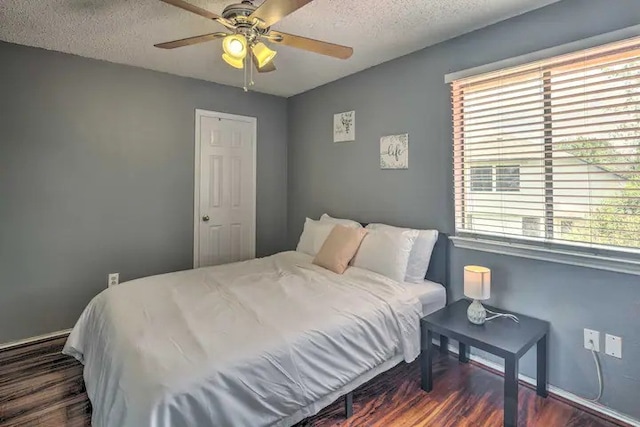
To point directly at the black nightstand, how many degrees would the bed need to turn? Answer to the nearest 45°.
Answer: approximately 135° to its left

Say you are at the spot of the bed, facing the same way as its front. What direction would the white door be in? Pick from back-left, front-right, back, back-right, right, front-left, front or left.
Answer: back-right

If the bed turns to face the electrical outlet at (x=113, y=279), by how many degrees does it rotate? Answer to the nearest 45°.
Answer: approximately 90° to its right

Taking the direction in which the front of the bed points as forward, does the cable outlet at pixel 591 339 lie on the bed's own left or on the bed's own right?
on the bed's own left

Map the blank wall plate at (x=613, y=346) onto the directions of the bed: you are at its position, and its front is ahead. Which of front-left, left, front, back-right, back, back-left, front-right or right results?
back-left

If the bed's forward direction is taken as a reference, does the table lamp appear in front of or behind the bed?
behind
